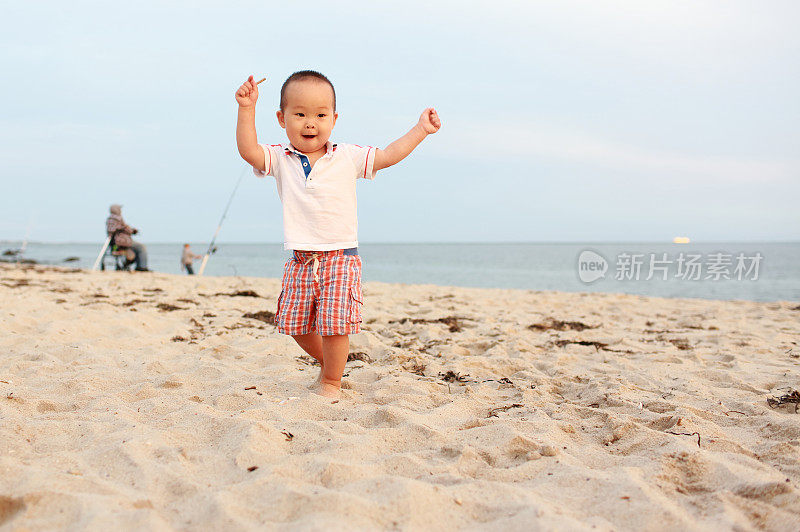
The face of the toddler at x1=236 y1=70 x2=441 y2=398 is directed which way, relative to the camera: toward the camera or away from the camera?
toward the camera

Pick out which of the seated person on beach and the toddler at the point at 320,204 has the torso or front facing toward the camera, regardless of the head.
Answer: the toddler

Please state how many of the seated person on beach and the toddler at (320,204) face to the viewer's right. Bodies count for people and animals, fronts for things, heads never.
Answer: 1

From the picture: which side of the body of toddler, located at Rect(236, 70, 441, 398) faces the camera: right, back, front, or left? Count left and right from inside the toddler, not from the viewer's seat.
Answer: front

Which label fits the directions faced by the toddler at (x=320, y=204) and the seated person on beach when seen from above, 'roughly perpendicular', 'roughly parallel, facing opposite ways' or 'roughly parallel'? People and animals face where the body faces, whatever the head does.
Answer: roughly perpendicular

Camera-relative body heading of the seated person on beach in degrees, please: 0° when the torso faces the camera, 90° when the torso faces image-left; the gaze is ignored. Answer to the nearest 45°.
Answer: approximately 270°

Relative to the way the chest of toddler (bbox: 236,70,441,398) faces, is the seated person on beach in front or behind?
behind

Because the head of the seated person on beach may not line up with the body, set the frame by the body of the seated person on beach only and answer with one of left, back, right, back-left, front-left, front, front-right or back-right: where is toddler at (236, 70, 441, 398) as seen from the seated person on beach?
right
